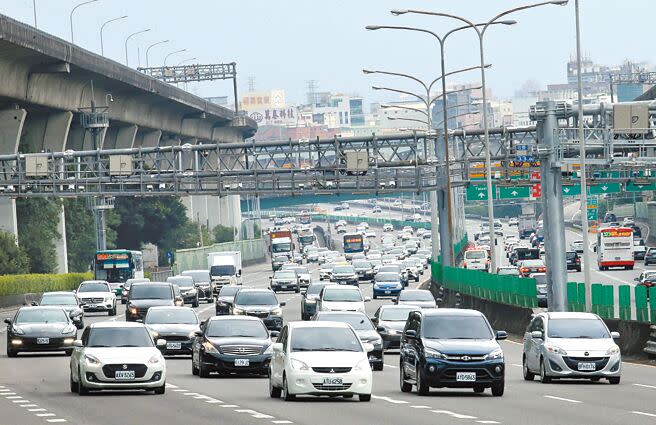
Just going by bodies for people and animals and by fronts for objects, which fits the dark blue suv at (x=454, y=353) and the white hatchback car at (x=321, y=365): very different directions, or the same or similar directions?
same or similar directions

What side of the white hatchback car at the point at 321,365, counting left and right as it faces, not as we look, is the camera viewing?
front

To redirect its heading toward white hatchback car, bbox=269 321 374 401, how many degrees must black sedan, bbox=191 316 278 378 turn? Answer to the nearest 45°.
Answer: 0° — it already faces it

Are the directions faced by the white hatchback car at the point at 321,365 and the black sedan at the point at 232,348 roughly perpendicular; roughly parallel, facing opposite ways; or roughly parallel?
roughly parallel

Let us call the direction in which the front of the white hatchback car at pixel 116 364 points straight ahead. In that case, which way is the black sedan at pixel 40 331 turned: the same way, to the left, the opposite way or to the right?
the same way

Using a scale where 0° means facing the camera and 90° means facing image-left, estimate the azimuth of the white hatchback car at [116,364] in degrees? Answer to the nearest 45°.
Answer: approximately 0°

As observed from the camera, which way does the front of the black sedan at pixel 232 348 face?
facing the viewer

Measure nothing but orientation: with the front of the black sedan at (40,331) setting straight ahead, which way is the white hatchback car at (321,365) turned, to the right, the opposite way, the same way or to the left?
the same way

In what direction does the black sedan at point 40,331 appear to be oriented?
toward the camera

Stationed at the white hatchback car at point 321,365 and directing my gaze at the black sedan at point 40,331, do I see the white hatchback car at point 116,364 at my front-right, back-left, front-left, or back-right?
front-left

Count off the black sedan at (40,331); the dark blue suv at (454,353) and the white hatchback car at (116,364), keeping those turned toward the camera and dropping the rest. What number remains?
3
